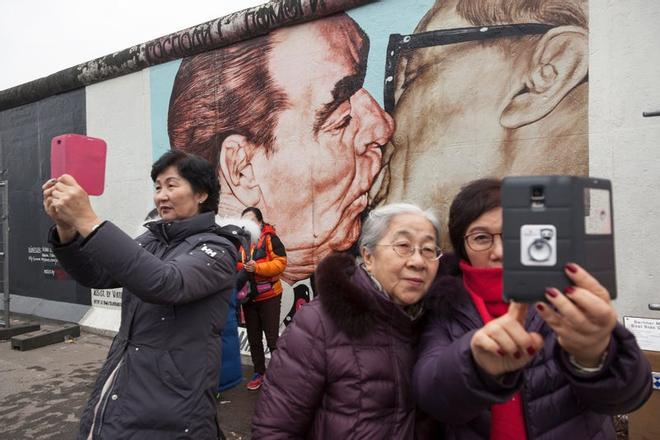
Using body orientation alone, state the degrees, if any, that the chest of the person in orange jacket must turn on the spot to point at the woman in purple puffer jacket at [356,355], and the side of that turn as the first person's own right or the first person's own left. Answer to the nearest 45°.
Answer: approximately 45° to the first person's own left

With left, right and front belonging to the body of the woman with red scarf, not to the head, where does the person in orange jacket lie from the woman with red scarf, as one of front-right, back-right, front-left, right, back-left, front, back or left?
back-right

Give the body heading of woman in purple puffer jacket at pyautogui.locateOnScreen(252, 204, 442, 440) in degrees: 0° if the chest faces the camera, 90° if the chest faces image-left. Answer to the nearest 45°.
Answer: approximately 315°

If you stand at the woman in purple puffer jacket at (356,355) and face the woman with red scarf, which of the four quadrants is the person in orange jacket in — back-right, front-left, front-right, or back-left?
back-left
